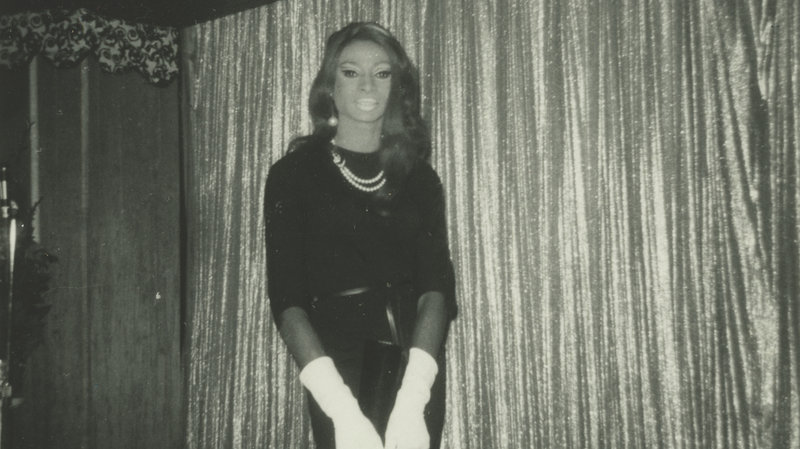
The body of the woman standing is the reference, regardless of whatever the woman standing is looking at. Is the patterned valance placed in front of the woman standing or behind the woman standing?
behind

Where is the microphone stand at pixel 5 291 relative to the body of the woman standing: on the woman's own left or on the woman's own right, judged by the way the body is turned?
on the woman's own right

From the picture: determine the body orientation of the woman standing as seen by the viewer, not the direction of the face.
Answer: toward the camera
